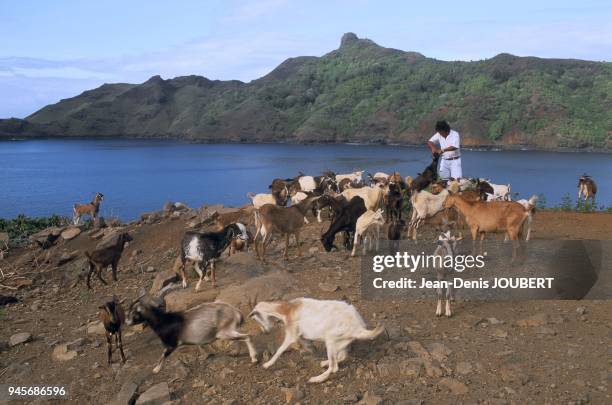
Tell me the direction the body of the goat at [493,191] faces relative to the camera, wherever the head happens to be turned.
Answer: to the viewer's left

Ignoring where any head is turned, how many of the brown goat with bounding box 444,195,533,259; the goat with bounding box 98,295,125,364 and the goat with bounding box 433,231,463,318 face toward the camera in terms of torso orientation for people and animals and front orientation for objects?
2

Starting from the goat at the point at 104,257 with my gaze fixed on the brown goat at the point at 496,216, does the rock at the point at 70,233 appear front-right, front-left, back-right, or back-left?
back-left

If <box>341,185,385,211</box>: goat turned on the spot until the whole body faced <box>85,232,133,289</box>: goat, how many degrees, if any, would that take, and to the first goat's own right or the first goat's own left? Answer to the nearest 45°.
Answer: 0° — it already faces it

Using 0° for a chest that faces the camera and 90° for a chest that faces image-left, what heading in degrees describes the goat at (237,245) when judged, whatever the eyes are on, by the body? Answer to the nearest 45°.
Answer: approximately 270°

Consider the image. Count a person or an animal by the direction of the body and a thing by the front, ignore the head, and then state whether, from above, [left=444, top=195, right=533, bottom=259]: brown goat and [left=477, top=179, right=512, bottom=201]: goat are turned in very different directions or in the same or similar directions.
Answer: same or similar directions

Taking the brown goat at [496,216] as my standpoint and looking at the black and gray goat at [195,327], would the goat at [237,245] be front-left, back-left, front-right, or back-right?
front-right

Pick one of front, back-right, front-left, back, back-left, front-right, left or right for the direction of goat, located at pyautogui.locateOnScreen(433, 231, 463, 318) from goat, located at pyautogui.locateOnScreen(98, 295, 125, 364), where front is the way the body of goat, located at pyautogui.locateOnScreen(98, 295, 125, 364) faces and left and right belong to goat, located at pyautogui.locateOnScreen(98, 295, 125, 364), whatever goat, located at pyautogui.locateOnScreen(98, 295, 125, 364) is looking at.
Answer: left

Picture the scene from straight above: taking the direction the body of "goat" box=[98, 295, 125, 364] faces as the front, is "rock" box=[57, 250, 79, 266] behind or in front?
behind

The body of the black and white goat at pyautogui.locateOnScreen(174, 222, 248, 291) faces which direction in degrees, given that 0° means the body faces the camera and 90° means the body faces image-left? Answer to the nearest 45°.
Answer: approximately 270°

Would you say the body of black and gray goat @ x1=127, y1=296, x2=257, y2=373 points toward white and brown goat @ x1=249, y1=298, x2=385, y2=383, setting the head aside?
no

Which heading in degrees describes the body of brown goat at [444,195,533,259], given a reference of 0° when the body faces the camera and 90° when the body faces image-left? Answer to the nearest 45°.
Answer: approximately 90°

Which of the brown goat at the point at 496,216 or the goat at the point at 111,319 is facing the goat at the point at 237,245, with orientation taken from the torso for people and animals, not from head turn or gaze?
the brown goat

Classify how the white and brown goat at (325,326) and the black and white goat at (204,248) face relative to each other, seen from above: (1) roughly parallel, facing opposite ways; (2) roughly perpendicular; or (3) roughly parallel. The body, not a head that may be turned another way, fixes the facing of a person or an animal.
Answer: roughly parallel, facing opposite ways

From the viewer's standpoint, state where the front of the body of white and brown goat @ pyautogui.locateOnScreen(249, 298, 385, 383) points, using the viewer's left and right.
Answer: facing to the left of the viewer

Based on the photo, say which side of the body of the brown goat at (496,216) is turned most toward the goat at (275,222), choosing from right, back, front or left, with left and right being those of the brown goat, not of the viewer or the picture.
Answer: front

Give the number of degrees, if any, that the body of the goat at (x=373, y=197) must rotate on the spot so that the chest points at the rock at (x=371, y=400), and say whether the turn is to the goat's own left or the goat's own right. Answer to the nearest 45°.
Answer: approximately 90° to the goat's own right
